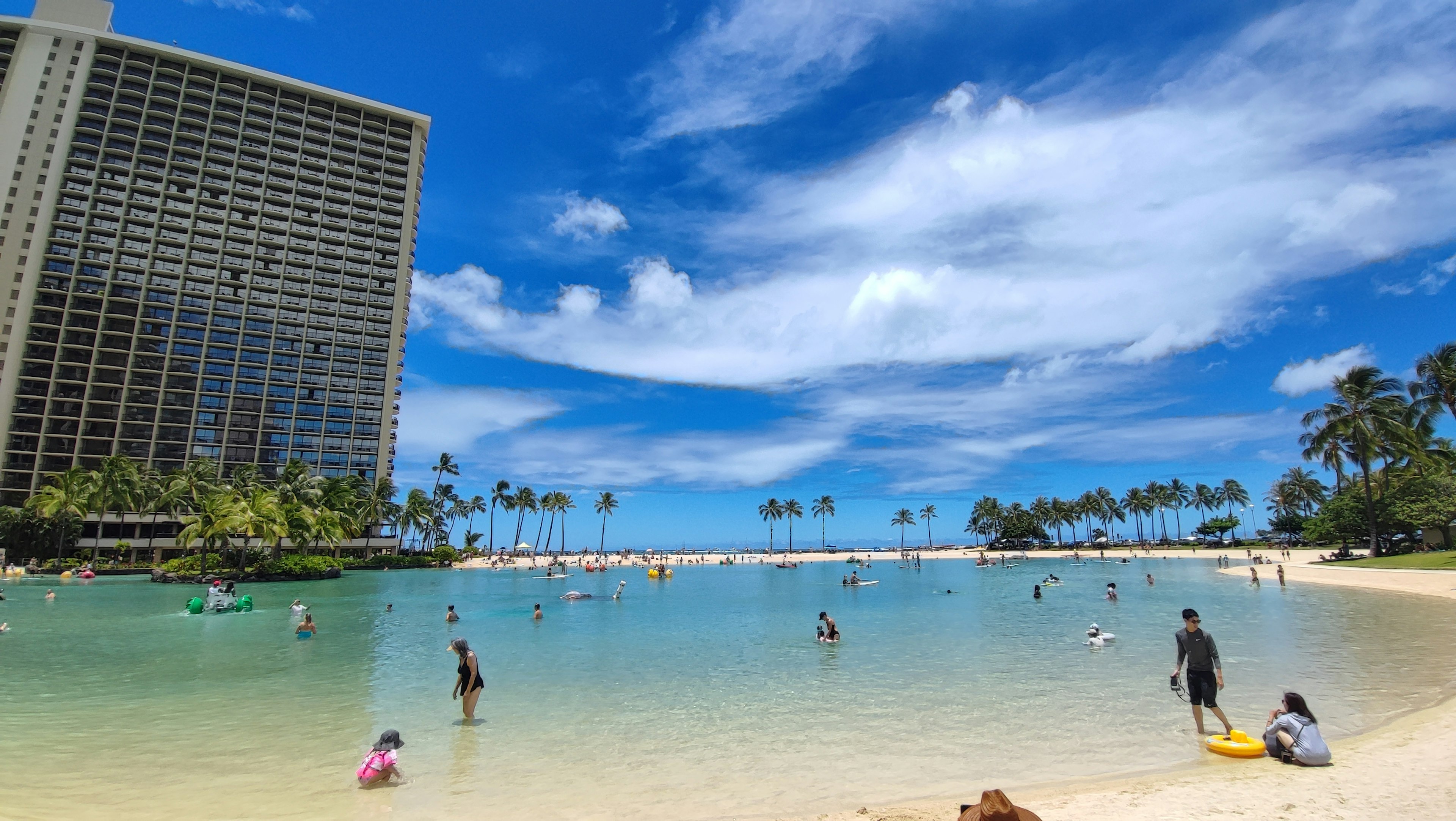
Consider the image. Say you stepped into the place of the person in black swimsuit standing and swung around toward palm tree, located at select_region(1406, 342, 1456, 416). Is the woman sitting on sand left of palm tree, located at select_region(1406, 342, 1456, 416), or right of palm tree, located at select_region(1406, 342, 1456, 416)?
right

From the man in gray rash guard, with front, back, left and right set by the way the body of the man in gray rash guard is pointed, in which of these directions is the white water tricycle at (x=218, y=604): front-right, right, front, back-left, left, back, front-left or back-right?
right

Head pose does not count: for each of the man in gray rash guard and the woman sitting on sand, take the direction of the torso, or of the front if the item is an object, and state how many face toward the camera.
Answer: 1

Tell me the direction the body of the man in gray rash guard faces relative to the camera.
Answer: toward the camera

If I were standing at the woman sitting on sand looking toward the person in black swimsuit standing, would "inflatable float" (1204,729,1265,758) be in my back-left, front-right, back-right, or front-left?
front-right

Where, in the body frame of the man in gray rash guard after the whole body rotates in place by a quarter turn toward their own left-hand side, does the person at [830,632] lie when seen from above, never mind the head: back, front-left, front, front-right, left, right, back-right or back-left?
back-left

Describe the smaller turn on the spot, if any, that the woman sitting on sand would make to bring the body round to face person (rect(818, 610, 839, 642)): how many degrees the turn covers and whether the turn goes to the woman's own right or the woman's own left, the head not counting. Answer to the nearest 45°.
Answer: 0° — they already face them

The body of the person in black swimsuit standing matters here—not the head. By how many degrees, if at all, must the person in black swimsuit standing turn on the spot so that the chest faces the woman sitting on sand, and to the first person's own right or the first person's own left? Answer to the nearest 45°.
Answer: approximately 135° to the first person's own left

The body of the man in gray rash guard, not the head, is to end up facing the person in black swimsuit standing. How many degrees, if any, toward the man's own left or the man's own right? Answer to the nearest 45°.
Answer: approximately 90° to the man's own right

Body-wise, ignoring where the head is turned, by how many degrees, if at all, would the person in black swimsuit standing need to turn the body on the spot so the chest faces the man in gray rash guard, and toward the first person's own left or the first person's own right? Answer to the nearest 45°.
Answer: approximately 135° to the first person's own left

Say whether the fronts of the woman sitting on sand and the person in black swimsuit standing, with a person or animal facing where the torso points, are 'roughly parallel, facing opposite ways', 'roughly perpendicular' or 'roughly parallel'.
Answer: roughly perpendicular
